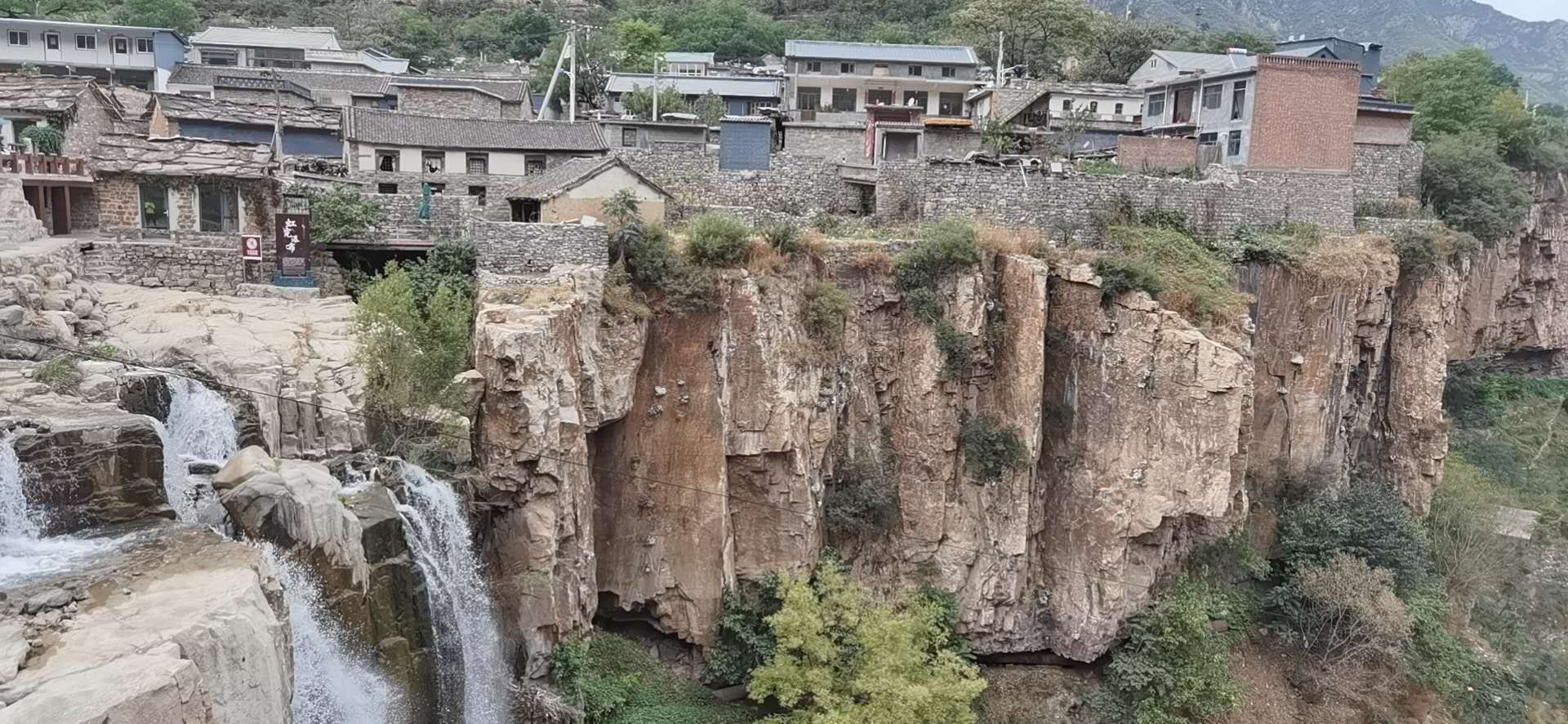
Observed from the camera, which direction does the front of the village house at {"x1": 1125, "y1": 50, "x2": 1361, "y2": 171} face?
facing the viewer and to the left of the viewer

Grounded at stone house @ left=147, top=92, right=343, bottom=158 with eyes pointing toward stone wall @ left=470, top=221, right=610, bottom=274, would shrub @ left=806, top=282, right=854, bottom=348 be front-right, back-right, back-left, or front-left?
front-left

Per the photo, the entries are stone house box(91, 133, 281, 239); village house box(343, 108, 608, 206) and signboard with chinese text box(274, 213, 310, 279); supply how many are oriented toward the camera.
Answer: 3

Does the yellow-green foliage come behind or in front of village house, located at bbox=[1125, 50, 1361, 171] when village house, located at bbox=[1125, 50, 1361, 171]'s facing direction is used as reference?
in front

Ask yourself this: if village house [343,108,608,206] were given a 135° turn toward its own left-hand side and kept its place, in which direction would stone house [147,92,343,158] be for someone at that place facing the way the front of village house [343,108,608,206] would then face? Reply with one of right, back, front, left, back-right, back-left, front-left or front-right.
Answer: left

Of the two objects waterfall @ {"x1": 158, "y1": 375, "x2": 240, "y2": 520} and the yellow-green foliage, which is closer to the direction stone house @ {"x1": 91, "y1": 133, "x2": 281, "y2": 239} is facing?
the waterfall

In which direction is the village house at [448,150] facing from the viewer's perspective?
toward the camera

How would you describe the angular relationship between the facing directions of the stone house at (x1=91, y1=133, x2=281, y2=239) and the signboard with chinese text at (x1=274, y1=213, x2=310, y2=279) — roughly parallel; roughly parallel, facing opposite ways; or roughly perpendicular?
roughly parallel

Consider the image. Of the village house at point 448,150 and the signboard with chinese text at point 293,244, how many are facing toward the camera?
2

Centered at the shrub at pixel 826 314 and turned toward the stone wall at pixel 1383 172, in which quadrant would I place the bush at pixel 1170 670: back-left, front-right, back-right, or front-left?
front-right

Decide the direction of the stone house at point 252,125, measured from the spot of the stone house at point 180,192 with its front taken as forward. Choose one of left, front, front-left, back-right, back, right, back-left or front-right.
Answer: back

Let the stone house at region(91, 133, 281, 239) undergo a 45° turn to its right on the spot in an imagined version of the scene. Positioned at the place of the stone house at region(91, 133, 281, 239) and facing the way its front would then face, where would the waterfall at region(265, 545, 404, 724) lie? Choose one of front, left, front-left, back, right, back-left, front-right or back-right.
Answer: front-left

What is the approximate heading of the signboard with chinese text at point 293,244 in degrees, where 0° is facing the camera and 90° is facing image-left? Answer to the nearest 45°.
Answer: approximately 0°

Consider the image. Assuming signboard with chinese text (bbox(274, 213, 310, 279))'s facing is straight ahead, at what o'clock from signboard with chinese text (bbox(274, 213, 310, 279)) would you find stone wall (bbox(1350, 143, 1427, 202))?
The stone wall is roughly at 9 o'clock from the signboard with chinese text.

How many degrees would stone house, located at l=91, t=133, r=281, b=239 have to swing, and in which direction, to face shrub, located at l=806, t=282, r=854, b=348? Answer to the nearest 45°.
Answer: approximately 45° to its left

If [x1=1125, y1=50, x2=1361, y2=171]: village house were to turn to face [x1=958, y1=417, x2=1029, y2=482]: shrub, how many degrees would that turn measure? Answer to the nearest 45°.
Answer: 0° — it already faces it

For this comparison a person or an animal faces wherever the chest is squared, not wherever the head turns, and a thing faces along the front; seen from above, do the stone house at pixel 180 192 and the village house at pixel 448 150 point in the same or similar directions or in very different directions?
same or similar directions

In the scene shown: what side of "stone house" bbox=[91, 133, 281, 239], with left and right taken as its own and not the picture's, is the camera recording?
front

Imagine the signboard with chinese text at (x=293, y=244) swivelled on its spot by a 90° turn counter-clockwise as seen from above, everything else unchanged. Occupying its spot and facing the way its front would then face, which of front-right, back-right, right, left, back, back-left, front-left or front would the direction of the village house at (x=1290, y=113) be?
front
